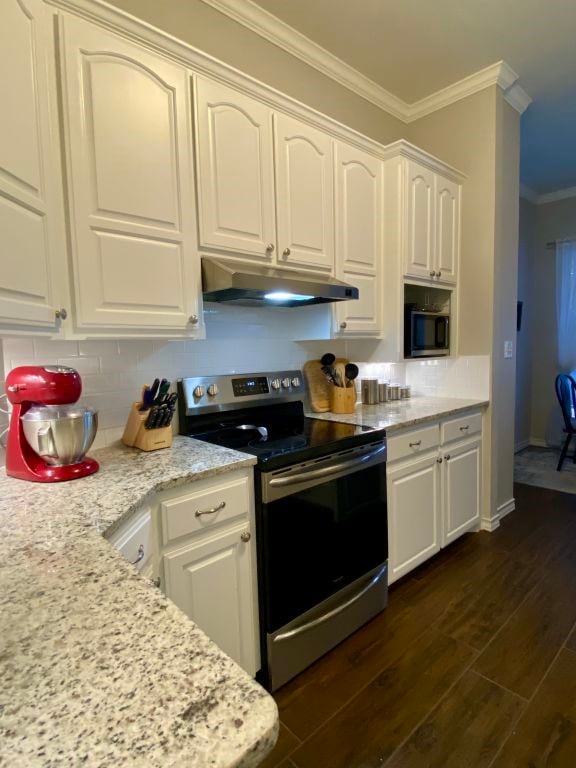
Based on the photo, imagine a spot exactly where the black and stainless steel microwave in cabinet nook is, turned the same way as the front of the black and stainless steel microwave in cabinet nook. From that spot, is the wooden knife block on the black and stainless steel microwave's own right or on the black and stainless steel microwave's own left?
on the black and stainless steel microwave's own right

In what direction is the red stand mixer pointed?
to the viewer's right

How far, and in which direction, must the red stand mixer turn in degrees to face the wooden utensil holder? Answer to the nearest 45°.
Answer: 0° — it already faces it

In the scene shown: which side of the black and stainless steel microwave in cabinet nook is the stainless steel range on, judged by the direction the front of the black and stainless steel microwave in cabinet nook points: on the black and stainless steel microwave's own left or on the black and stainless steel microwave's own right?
on the black and stainless steel microwave's own right

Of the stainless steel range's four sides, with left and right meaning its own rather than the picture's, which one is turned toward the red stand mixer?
right

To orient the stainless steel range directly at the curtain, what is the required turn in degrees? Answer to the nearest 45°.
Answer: approximately 90° to its left

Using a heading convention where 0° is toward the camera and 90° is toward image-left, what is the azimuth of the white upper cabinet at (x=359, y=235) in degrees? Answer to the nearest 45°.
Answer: approximately 315°

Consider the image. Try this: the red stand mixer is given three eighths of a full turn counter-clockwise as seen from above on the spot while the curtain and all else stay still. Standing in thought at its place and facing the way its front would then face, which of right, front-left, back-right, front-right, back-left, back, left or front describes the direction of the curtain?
back-right

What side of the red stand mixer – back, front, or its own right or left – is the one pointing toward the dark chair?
front
